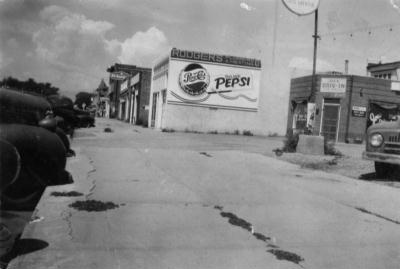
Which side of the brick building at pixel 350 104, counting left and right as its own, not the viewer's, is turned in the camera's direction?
front

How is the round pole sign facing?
toward the camera

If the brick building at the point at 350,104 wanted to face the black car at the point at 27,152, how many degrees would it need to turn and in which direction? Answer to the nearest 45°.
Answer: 0° — it already faces it

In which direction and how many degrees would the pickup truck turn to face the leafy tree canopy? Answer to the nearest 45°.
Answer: approximately 135° to its right

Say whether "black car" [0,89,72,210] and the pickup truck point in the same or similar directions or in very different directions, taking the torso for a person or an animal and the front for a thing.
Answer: very different directions

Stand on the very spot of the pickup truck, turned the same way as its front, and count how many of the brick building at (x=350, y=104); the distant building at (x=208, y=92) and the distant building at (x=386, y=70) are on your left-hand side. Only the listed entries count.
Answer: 0
